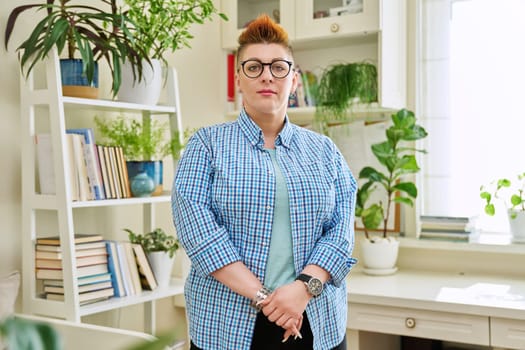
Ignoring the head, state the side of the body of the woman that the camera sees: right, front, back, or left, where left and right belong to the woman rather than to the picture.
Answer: front

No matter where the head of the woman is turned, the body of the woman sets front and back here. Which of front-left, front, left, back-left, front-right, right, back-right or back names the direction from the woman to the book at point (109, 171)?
back-right

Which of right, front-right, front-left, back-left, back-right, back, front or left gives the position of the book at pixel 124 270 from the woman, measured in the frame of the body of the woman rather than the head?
back-right

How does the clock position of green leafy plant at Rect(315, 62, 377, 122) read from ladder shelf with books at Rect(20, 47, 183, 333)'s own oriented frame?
The green leafy plant is roughly at 10 o'clock from the ladder shelf with books.

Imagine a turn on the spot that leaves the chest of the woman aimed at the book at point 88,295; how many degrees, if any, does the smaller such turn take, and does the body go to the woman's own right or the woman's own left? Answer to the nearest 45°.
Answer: approximately 135° to the woman's own right

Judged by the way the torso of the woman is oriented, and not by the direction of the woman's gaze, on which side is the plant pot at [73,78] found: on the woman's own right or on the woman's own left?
on the woman's own right

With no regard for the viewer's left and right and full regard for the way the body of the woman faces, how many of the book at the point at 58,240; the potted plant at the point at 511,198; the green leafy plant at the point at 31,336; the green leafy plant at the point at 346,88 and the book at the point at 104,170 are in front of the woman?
1

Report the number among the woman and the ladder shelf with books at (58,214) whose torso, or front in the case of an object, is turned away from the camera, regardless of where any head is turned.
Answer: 0

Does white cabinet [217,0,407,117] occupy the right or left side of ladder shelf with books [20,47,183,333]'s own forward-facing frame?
on its left

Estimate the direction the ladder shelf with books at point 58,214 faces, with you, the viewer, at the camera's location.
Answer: facing the viewer and to the right of the viewer

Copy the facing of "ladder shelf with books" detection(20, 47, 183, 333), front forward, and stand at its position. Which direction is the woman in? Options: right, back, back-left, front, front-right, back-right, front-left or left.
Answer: front
